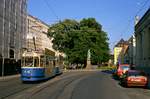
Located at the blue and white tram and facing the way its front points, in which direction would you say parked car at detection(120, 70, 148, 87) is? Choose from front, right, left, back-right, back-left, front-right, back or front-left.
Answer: left

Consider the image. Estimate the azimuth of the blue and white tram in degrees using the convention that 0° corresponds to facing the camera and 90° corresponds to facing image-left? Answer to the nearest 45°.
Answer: approximately 45°
